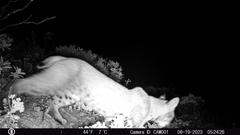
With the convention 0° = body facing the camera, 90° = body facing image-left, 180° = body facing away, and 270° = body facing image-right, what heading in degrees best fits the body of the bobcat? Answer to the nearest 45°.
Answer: approximately 270°
